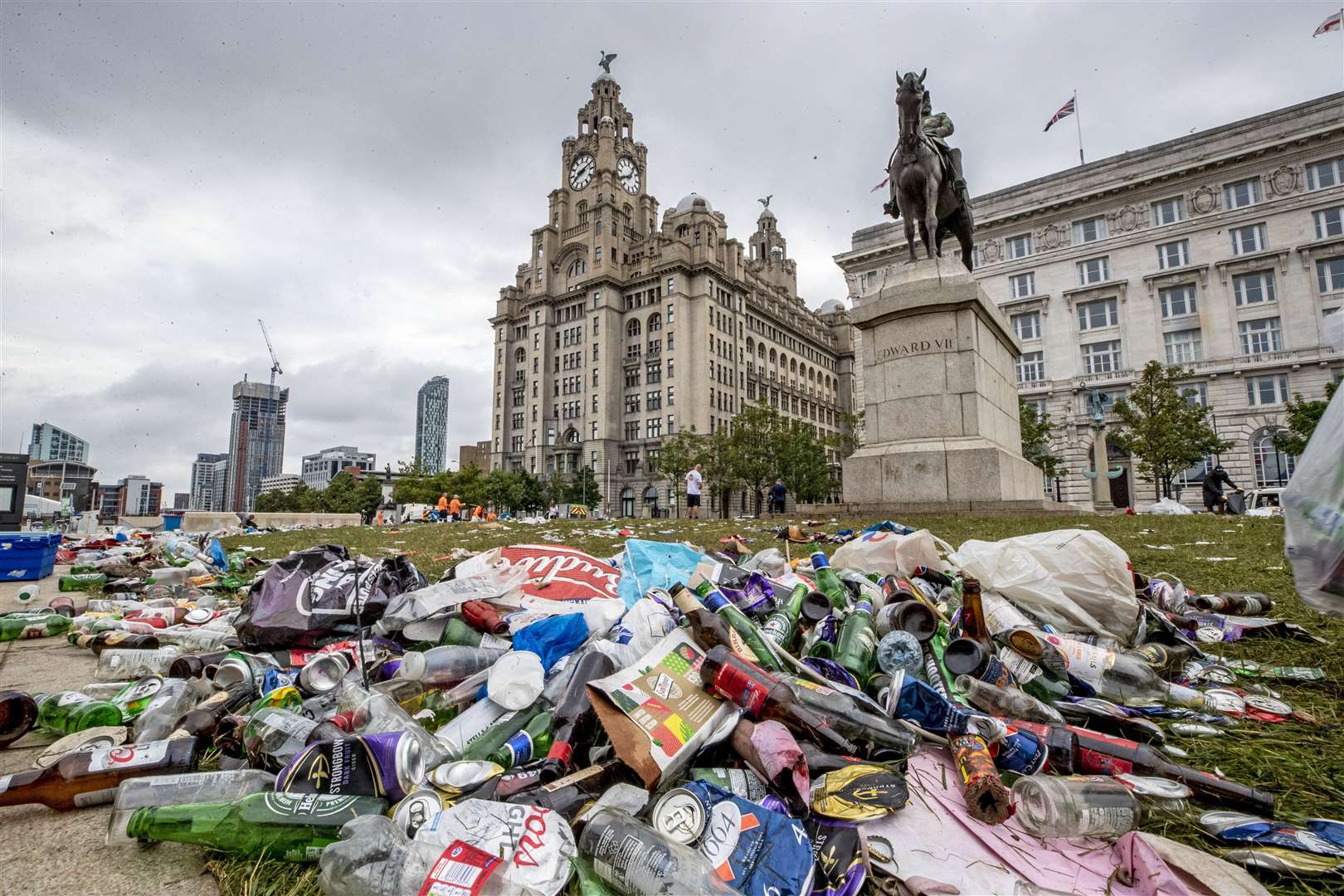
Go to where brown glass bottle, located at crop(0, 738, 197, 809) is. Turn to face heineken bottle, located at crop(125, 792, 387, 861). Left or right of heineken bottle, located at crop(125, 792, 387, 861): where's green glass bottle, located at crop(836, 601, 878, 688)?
left

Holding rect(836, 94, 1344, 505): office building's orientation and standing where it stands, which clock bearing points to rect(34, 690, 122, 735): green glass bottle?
The green glass bottle is roughly at 11 o'clock from the office building.

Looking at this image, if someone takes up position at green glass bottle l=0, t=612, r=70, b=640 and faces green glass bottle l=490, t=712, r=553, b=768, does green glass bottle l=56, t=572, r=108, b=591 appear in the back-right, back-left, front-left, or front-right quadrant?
back-left

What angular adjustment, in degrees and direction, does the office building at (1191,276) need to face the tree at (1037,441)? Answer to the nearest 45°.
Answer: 0° — it already faces it

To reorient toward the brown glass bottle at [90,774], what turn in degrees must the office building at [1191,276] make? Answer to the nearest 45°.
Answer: approximately 45° to its left

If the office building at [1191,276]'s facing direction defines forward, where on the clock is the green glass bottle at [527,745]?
The green glass bottle is roughly at 11 o'clock from the office building.

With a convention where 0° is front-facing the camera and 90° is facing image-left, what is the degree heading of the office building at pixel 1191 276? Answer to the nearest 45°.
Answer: approximately 45°

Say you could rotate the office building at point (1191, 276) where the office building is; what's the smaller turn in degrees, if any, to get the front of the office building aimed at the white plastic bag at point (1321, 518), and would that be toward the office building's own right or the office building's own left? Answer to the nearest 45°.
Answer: approximately 45° to the office building's own left
